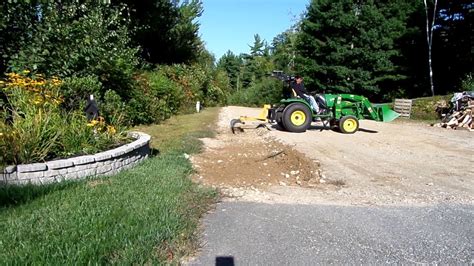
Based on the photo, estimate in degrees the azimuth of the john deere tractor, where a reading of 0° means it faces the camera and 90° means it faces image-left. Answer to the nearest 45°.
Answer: approximately 270°

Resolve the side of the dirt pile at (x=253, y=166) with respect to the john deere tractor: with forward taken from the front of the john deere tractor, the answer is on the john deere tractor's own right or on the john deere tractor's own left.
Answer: on the john deere tractor's own right

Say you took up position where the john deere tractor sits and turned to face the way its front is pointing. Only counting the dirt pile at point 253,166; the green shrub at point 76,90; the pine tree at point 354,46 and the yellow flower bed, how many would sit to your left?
1

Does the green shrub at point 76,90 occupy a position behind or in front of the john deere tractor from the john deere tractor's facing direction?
behind

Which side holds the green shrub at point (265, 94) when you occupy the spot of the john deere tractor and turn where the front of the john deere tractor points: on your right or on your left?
on your left

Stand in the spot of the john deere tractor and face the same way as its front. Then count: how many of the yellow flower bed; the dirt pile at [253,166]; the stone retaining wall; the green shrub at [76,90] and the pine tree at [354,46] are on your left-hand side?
1

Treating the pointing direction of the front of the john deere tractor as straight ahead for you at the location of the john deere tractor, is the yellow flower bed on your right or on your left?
on your right

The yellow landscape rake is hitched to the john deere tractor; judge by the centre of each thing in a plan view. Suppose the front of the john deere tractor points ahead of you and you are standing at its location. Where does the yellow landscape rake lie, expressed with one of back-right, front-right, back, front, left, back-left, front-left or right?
back

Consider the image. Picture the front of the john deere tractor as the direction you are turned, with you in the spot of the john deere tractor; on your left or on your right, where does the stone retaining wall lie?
on your right

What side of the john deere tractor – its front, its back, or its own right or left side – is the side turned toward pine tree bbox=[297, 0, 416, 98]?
left
